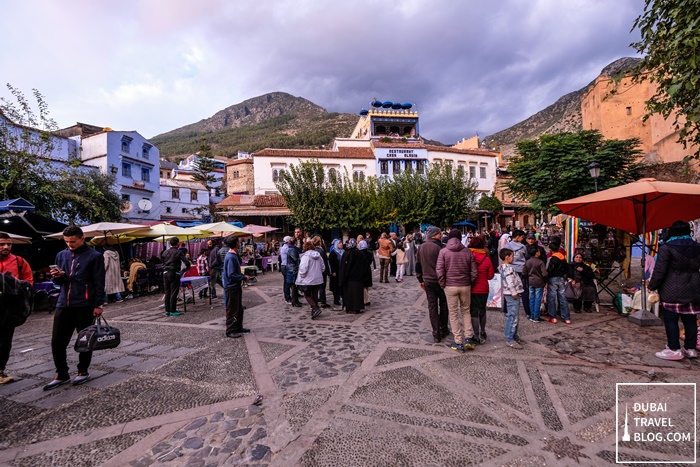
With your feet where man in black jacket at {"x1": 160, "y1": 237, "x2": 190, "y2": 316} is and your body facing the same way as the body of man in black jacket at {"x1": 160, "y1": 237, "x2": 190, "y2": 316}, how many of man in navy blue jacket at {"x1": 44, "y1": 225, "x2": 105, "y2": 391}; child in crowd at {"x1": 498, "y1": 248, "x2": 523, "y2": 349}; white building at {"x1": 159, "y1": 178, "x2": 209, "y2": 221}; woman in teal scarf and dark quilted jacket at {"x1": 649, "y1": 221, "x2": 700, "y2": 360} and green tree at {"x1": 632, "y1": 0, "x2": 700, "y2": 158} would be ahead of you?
1

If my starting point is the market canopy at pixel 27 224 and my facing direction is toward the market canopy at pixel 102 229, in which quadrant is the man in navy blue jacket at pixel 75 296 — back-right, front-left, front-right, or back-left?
front-right

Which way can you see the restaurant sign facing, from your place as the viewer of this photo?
facing the viewer

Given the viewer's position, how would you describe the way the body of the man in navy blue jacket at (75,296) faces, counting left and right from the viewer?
facing the viewer and to the left of the viewer

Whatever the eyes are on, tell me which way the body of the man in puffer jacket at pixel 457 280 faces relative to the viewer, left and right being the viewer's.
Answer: facing away from the viewer

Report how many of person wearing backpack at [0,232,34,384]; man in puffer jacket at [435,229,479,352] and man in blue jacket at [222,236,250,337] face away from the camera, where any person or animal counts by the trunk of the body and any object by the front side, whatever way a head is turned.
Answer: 1

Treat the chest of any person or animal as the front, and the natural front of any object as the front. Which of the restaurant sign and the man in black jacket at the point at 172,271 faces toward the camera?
the restaurant sign

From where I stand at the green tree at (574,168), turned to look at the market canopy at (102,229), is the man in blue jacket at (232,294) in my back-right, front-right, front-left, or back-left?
front-left

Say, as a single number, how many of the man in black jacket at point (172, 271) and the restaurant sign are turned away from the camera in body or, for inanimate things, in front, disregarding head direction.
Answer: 1

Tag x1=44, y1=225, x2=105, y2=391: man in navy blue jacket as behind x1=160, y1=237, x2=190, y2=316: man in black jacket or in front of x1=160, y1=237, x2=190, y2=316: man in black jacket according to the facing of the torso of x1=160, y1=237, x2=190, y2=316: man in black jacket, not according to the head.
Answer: behind

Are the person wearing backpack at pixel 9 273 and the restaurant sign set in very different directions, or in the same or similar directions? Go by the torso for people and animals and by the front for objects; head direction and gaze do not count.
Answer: same or similar directions

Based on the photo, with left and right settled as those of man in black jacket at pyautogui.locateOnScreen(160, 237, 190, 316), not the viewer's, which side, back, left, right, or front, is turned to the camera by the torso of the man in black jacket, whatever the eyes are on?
back

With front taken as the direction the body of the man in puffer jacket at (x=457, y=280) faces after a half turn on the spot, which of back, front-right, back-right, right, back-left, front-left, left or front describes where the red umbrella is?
back-left

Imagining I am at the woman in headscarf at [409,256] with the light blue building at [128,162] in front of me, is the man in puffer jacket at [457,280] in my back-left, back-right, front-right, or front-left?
back-left

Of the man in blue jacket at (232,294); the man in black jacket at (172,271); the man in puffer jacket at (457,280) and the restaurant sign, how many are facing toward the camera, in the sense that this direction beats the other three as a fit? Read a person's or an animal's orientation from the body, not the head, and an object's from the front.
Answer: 1

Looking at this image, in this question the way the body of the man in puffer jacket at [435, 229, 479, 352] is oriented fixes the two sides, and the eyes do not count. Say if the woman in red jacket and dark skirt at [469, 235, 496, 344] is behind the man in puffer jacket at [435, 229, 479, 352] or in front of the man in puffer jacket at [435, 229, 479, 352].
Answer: in front

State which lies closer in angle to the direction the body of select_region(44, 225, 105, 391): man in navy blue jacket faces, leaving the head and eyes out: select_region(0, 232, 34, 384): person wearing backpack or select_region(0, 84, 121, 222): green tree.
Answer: the person wearing backpack
